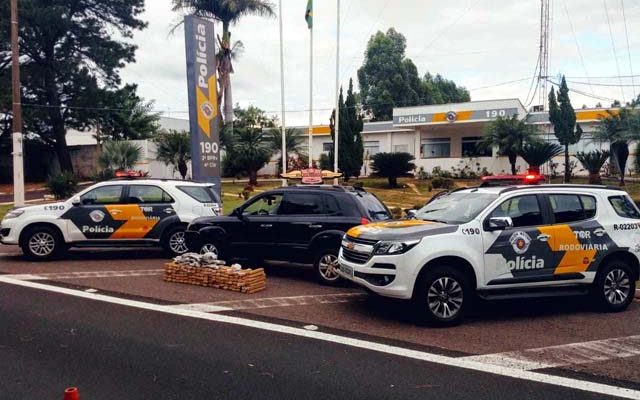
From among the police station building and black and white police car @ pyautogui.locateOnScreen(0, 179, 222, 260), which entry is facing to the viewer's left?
the black and white police car

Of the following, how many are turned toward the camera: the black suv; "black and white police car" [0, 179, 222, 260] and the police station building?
1

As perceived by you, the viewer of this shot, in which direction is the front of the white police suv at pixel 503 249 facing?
facing the viewer and to the left of the viewer

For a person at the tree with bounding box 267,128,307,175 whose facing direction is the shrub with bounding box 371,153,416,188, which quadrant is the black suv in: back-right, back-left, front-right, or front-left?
front-right

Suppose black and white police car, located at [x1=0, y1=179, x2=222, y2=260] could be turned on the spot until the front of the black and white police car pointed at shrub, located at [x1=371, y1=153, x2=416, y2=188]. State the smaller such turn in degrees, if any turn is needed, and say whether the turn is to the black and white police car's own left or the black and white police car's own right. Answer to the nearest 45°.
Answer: approximately 135° to the black and white police car's own right

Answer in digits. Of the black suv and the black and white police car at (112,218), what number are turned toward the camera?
0

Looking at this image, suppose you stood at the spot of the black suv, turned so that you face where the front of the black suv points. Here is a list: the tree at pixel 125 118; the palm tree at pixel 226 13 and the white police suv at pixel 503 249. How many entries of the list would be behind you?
1

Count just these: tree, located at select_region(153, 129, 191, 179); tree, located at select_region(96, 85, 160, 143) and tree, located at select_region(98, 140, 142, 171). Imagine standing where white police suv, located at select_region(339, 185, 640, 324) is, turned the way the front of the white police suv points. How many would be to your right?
3

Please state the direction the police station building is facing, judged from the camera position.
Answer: facing the viewer

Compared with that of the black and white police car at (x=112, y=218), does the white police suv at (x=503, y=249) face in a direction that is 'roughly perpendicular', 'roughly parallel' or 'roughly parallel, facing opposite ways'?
roughly parallel

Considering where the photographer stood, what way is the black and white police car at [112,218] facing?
facing to the left of the viewer

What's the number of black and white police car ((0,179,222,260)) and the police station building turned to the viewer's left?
1
